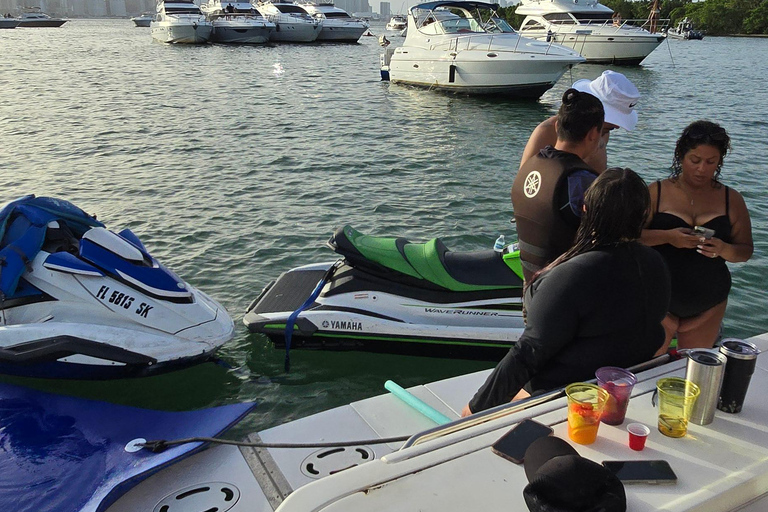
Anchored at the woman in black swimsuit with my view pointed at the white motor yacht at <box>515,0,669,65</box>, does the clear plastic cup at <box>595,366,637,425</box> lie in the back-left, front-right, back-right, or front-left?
back-left

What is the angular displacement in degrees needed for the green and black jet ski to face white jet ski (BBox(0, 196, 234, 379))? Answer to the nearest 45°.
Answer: approximately 180°

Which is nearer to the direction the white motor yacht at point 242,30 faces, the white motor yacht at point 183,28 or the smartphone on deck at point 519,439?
the smartphone on deck

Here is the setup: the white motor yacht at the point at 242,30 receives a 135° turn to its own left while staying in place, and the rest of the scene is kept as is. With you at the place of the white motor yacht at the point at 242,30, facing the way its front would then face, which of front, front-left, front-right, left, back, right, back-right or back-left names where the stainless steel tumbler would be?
back

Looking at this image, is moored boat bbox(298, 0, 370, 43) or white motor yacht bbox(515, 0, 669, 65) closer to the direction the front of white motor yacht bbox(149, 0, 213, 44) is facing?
the white motor yacht

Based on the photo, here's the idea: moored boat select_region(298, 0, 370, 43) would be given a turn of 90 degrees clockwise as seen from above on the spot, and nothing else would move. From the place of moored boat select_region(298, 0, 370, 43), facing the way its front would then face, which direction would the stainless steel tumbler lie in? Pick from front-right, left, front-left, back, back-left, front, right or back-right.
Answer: front-left

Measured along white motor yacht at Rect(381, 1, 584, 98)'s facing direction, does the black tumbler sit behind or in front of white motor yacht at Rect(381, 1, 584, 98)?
in front

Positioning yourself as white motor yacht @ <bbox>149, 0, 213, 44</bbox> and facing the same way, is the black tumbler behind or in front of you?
in front

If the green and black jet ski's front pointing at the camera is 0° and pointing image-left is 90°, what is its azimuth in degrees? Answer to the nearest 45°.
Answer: approximately 270°

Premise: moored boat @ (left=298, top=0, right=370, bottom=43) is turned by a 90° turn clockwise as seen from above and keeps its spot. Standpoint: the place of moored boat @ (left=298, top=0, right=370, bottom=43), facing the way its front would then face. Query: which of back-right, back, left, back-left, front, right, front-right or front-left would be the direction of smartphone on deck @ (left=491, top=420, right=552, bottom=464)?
front-left

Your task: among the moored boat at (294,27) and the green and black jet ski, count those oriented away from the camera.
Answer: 0

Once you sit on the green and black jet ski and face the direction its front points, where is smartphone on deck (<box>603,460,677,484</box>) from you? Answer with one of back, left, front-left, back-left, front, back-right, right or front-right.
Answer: right
